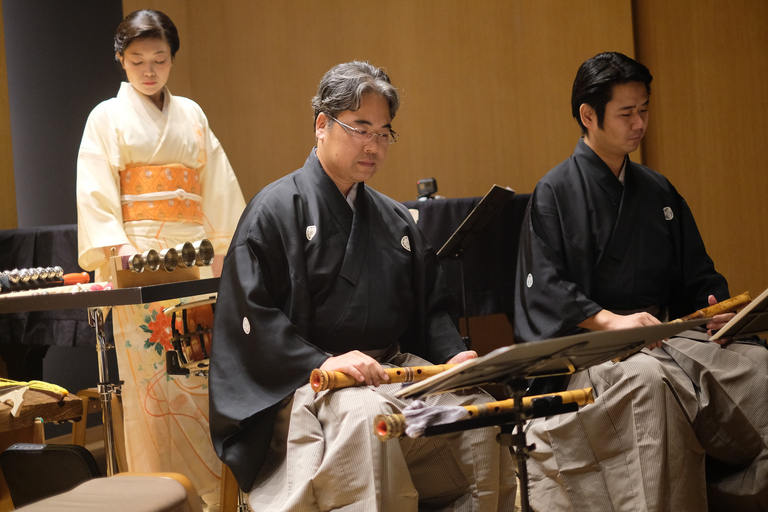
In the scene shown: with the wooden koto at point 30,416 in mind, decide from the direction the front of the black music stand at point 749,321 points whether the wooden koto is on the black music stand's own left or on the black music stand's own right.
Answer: on the black music stand's own left

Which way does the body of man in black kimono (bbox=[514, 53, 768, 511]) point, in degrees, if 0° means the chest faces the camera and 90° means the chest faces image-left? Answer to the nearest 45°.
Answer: approximately 315°

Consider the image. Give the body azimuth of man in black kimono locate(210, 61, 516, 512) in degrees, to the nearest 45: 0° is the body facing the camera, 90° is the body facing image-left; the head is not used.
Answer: approximately 315°

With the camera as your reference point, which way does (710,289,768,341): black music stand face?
facing away from the viewer and to the left of the viewer

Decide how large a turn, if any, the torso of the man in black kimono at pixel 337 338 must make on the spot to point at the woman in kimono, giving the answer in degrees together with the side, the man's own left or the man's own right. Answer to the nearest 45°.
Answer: approximately 180°

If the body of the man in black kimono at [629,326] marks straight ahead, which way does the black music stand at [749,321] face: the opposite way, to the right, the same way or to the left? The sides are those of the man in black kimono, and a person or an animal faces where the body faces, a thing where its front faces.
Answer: the opposite way

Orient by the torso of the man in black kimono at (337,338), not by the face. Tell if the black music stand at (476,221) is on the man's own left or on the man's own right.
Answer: on the man's own left
